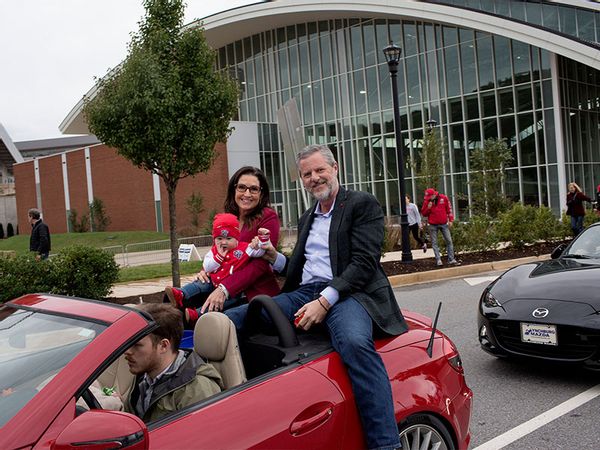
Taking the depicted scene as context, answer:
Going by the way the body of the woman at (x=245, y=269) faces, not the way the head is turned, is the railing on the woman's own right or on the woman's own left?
on the woman's own right

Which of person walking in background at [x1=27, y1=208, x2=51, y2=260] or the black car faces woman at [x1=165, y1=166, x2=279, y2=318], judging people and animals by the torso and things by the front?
the black car

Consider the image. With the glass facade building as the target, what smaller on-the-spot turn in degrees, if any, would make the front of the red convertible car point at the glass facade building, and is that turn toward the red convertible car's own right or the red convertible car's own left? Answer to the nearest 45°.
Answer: approximately 135° to the red convertible car's own right

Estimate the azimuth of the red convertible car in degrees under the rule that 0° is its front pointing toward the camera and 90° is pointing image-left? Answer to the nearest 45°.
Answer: approximately 45°

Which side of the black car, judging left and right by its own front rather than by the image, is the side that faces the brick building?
right

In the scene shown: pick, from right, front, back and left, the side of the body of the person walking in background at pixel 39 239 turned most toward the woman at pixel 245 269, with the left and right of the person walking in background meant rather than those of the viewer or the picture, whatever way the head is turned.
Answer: left

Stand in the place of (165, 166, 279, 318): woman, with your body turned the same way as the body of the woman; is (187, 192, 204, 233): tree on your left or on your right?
on your right

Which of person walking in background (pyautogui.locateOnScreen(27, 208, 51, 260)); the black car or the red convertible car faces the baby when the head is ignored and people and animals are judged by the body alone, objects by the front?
the black car

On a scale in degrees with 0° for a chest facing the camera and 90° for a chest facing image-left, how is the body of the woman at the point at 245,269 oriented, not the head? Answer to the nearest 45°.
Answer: approximately 45°

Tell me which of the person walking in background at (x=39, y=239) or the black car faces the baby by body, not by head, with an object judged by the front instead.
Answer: the black car
